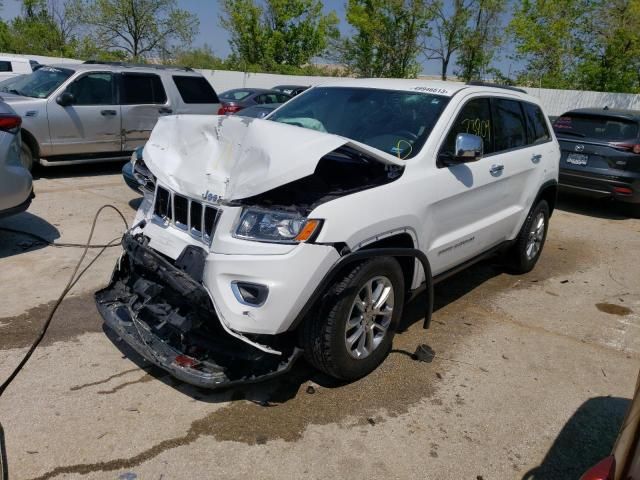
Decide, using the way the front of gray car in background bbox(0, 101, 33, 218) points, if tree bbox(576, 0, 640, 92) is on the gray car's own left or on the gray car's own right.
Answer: on the gray car's own right

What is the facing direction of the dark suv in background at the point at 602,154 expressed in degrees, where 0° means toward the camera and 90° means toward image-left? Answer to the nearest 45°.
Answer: approximately 225°

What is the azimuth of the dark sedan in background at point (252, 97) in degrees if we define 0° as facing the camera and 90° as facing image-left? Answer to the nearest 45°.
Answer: approximately 225°

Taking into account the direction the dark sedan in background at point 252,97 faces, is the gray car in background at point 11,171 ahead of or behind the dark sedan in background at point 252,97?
behind

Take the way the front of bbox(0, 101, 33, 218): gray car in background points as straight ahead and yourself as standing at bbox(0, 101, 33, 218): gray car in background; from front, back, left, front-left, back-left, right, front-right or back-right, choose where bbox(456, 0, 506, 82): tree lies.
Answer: right

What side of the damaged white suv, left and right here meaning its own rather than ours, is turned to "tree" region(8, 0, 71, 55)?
right

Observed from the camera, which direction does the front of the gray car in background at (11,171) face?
facing away from the viewer and to the left of the viewer

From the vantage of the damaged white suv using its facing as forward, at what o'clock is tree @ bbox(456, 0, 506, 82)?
The tree is roughly at 5 o'clock from the damaged white suv.

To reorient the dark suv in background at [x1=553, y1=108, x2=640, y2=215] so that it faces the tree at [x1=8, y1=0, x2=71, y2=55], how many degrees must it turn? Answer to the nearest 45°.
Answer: approximately 90° to its left

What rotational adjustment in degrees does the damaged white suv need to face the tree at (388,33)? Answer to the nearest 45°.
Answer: approximately 135° to its right

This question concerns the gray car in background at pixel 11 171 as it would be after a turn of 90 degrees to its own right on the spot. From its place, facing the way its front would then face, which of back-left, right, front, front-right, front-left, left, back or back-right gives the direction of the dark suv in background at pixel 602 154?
front-right

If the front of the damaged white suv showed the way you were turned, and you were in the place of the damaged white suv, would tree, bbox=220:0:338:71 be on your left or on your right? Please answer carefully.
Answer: on your right

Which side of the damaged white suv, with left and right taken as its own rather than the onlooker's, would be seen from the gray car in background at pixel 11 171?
right
